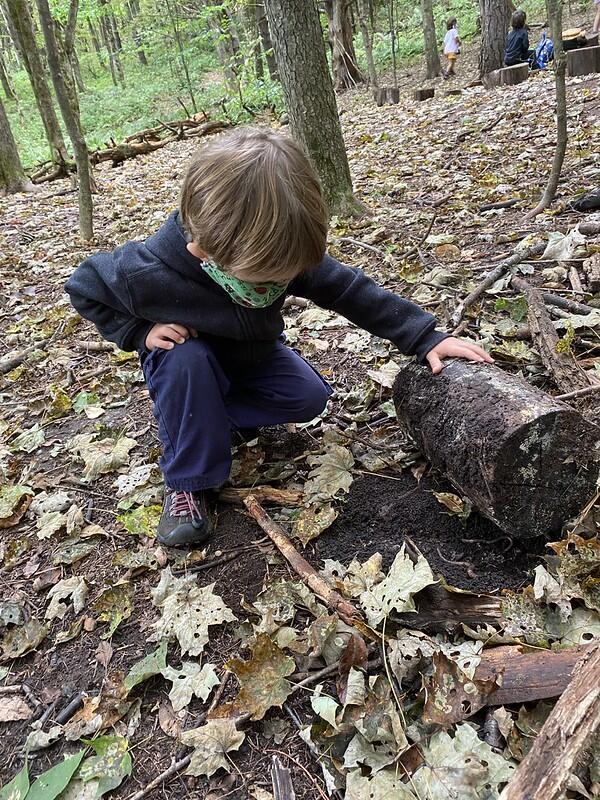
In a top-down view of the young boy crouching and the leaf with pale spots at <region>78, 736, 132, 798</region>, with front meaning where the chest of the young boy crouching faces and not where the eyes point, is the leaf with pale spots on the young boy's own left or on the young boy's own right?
on the young boy's own right

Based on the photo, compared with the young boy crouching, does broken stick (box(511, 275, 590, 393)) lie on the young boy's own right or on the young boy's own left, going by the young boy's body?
on the young boy's own left

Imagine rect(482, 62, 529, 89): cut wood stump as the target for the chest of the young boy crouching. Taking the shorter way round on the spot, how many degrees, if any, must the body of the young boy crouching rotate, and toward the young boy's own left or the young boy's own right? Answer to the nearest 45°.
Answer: approximately 90° to the young boy's own left

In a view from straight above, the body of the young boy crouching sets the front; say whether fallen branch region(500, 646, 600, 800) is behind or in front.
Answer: in front

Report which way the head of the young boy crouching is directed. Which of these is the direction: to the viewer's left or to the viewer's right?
to the viewer's right

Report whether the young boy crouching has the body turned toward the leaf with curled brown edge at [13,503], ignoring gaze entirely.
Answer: no

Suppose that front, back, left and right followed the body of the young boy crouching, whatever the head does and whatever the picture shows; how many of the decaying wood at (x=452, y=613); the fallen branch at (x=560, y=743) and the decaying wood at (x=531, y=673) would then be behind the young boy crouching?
0

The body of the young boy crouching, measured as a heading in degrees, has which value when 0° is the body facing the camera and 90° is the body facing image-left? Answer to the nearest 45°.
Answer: approximately 315°

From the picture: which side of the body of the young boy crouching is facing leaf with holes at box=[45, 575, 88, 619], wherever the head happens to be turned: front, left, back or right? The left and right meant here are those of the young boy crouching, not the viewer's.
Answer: right

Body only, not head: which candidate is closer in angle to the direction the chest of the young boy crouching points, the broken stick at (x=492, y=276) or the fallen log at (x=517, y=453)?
the fallen log

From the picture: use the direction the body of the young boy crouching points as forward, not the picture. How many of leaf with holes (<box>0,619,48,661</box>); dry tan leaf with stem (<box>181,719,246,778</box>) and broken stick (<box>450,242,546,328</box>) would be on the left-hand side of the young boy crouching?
1

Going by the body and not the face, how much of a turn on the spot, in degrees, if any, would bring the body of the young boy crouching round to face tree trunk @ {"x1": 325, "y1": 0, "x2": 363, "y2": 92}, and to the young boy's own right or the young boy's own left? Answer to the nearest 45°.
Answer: approximately 135° to the young boy's own left

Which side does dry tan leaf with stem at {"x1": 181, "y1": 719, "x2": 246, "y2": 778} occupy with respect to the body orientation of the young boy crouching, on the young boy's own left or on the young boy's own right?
on the young boy's own right

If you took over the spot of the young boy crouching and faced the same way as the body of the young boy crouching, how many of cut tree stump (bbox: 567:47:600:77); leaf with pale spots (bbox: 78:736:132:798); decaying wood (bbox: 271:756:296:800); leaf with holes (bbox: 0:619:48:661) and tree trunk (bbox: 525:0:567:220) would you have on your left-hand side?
2

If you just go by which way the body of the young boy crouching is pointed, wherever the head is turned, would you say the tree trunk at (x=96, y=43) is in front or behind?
behind

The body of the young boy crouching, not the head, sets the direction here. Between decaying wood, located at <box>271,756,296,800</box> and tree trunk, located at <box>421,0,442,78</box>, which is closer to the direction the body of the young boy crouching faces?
the decaying wood

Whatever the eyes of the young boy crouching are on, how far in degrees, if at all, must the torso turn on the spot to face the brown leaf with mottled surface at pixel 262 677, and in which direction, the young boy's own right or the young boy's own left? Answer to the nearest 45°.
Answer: approximately 45° to the young boy's own right
